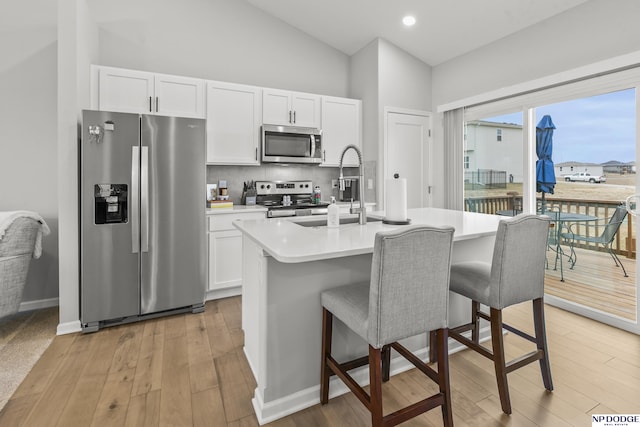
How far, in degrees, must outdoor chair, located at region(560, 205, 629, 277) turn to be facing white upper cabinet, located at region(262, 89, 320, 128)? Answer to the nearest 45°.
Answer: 0° — it already faces it

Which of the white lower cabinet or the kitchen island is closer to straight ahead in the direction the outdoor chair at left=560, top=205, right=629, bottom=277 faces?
the white lower cabinet

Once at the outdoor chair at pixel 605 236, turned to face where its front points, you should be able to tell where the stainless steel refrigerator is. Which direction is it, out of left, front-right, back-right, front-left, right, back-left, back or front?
front-left

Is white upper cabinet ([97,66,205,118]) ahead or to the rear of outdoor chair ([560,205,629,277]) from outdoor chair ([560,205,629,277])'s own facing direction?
ahead

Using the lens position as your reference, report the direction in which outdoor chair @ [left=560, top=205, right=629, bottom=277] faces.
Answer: facing to the left of the viewer

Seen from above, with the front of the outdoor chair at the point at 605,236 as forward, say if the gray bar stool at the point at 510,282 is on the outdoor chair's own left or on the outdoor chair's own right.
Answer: on the outdoor chair's own left

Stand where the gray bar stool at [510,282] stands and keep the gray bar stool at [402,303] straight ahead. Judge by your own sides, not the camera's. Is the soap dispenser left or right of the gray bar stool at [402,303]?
right
